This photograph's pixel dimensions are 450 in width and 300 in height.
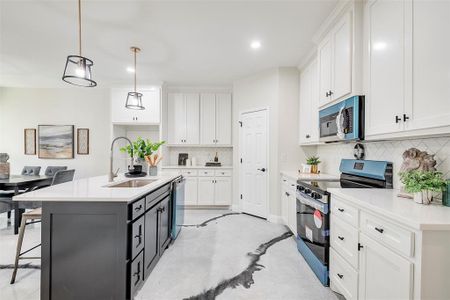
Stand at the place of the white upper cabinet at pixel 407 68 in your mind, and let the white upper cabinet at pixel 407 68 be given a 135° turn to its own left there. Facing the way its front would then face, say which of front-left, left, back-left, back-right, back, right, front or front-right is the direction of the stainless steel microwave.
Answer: back-left

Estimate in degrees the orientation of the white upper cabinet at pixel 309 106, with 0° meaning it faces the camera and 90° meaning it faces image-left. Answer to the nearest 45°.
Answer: approximately 90°

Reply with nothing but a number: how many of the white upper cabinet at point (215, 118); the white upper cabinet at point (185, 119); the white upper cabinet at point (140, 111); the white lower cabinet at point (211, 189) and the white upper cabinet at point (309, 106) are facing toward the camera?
4

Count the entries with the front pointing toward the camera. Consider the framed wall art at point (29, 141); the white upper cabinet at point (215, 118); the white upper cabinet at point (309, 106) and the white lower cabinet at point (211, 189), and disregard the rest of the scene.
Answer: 3

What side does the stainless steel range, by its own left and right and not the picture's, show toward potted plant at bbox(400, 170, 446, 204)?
left

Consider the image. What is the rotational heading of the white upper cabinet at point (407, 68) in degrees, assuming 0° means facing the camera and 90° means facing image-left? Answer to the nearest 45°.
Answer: approximately 45°

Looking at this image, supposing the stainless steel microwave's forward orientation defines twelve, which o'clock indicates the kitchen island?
The kitchen island is roughly at 12 o'clock from the stainless steel microwave.

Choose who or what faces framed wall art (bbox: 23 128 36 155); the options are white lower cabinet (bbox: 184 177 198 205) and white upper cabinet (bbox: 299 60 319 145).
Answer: the white upper cabinet

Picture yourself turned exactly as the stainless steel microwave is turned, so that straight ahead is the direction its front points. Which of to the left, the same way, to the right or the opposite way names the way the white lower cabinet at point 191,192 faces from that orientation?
to the left

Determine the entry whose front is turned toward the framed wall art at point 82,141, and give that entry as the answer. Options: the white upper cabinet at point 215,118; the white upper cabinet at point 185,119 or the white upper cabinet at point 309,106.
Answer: the white upper cabinet at point 309,106

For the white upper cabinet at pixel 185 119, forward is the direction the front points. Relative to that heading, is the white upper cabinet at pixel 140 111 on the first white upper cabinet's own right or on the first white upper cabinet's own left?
on the first white upper cabinet's own right
